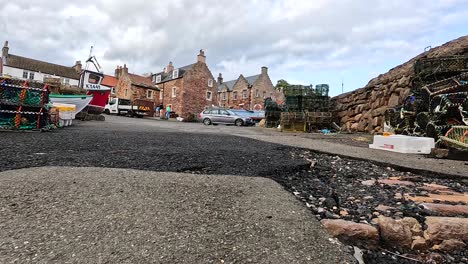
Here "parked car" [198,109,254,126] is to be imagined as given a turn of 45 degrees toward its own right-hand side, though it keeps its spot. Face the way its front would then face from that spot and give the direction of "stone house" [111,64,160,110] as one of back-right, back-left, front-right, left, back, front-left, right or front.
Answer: back

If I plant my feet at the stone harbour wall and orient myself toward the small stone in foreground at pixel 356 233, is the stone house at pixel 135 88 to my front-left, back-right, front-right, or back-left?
back-right

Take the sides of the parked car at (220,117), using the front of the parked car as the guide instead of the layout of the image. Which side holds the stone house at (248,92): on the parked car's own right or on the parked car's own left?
on the parked car's own left

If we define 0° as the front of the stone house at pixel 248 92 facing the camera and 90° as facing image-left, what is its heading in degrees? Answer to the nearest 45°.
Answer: approximately 45°

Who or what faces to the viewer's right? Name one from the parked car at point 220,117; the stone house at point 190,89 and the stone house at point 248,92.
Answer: the parked car

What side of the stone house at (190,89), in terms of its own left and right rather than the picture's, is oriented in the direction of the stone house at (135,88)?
right

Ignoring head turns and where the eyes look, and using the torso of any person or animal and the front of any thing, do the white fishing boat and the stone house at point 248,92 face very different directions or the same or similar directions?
very different directions

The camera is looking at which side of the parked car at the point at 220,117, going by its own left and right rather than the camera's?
right

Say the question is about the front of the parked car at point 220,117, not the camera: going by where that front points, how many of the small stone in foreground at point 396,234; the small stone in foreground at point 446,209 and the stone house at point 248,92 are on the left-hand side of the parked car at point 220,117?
1

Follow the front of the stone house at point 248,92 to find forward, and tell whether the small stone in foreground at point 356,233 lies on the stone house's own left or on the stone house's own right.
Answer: on the stone house's own left

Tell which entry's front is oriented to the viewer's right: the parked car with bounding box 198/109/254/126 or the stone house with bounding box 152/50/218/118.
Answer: the parked car
